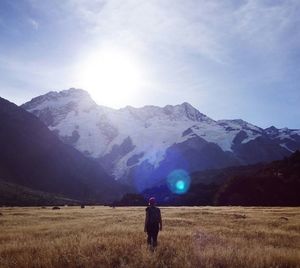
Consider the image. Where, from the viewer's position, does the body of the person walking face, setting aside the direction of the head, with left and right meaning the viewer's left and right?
facing away from the viewer
